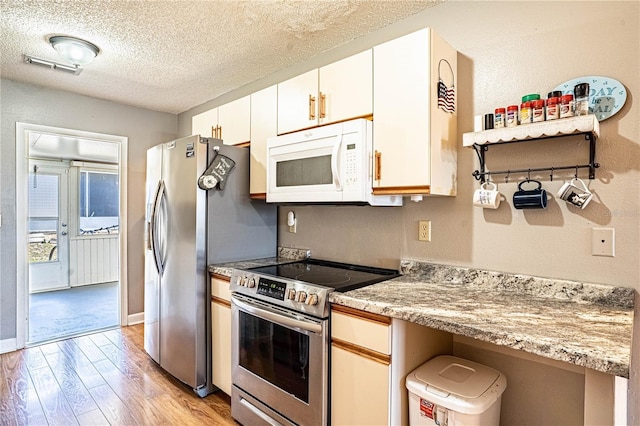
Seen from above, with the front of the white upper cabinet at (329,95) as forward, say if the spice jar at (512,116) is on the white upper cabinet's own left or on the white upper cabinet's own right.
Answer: on the white upper cabinet's own left

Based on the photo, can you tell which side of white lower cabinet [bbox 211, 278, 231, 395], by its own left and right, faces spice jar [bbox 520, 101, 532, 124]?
left

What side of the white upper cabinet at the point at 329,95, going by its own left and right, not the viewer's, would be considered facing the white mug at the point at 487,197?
left

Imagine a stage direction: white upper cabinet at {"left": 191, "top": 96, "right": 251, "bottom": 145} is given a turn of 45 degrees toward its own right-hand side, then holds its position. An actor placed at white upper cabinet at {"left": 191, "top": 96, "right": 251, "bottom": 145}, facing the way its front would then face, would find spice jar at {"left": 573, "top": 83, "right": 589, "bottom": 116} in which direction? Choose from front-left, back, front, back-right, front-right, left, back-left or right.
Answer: back-left

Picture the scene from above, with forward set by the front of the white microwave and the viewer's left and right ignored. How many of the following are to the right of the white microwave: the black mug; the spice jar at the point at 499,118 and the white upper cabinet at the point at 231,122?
1

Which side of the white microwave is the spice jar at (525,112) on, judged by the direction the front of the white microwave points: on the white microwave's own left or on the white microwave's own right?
on the white microwave's own left

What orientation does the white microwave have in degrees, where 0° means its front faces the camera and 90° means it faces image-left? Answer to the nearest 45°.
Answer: approximately 45°
